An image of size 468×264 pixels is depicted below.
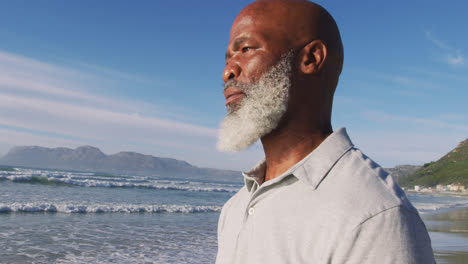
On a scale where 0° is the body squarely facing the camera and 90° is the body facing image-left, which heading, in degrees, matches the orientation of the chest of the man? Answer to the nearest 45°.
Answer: approximately 45°

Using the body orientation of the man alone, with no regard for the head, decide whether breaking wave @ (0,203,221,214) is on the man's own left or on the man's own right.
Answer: on the man's own right

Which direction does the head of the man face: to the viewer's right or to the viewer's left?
to the viewer's left
